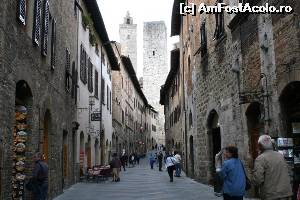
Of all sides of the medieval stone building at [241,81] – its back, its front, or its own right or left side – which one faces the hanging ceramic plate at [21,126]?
front

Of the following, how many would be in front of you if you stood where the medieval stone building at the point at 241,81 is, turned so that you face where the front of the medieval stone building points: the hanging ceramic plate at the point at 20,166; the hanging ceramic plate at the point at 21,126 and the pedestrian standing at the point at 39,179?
3

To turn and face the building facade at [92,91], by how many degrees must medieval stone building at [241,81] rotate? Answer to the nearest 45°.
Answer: approximately 90° to its right

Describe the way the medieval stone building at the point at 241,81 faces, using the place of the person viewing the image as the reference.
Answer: facing the viewer and to the left of the viewer

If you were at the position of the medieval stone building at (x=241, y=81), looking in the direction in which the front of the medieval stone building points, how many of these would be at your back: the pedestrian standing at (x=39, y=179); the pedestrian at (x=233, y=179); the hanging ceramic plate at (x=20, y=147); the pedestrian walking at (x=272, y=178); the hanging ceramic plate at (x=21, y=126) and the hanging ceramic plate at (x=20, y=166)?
0

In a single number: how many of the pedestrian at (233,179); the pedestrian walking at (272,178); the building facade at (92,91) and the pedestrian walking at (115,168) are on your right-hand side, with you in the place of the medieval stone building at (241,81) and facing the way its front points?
2

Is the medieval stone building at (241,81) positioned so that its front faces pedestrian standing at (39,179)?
yes

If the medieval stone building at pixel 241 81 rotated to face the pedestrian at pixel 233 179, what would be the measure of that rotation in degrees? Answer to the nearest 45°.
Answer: approximately 45° to its left

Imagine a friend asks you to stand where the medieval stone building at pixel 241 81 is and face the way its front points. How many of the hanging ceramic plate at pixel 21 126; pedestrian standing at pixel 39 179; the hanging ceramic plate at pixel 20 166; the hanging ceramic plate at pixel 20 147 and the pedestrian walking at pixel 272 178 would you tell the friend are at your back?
0

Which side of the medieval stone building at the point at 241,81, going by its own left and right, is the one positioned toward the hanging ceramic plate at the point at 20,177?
front

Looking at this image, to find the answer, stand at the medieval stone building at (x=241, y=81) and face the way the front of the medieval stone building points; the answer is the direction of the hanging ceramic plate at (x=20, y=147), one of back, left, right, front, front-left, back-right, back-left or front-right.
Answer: front

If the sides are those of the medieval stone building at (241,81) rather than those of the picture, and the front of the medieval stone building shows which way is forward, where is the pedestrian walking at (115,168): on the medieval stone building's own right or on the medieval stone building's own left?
on the medieval stone building's own right

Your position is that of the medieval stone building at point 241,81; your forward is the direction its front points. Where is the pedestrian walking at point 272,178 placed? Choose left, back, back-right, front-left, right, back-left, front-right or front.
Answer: front-left

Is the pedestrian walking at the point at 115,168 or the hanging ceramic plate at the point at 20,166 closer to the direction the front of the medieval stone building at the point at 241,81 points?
the hanging ceramic plate

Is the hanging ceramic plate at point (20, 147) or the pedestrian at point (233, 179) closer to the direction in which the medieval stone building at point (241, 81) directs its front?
the hanging ceramic plate
